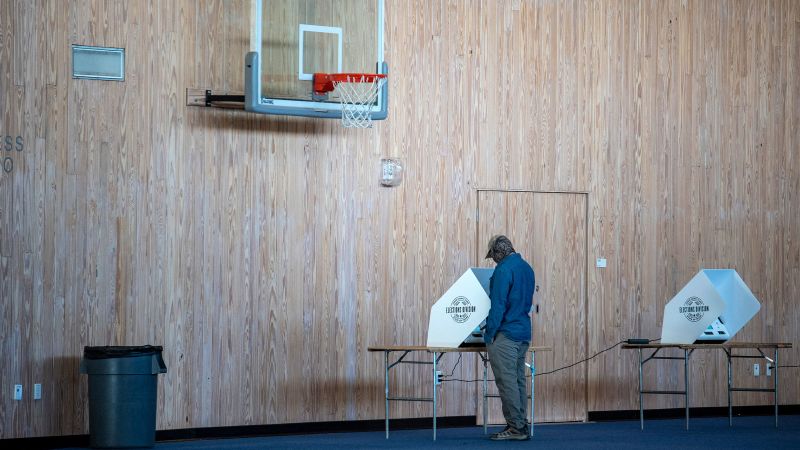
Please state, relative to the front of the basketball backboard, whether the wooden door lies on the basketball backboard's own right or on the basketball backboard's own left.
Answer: on the basketball backboard's own left

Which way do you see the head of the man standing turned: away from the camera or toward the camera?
away from the camera

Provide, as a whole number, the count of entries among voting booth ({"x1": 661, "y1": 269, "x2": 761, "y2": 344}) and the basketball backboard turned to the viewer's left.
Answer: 0

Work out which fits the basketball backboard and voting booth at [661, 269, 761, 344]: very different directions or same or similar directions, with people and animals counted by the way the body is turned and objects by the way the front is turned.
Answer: same or similar directions

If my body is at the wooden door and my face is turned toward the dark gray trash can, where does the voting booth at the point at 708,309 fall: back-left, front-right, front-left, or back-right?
back-left

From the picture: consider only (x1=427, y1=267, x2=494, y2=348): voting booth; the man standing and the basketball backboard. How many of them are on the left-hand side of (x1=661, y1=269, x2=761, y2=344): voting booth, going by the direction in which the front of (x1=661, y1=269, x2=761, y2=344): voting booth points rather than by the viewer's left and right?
0

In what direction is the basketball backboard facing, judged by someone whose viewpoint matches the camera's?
facing the viewer and to the right of the viewer

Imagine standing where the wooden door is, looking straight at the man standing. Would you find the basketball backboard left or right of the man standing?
right

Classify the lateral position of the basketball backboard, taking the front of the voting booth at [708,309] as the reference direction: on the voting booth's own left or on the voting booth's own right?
on the voting booth's own right
